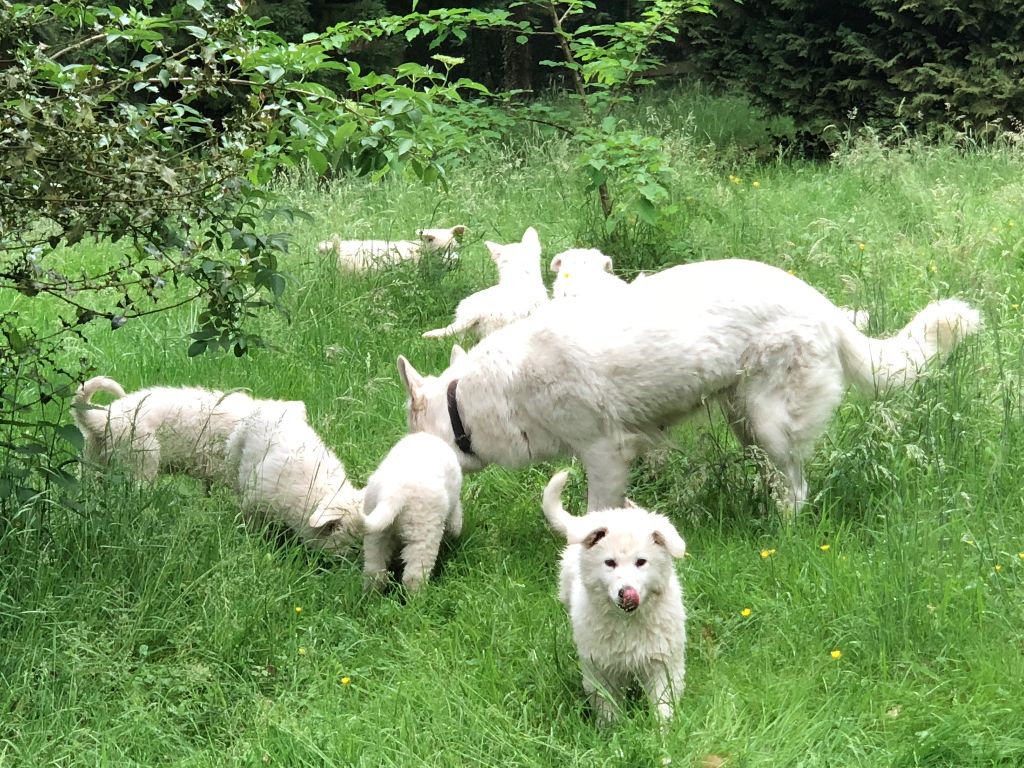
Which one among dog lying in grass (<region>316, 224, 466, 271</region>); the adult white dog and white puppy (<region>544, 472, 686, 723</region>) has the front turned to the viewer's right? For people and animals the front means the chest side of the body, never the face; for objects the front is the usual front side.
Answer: the dog lying in grass

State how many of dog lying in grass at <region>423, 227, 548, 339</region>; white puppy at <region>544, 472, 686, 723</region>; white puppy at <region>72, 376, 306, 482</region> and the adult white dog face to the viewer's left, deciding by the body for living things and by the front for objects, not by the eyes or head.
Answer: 1

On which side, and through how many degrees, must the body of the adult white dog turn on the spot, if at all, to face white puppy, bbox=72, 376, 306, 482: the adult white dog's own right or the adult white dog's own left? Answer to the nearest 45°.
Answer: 0° — it already faces it

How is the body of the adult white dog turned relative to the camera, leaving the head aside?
to the viewer's left

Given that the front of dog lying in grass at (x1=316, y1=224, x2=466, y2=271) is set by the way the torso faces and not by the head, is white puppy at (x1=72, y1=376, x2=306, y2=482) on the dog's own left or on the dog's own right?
on the dog's own right

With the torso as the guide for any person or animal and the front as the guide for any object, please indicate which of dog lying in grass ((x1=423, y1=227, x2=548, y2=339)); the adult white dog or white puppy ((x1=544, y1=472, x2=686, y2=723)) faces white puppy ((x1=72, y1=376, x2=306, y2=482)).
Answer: the adult white dog

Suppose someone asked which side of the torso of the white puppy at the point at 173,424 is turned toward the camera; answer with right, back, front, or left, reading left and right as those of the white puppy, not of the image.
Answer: right

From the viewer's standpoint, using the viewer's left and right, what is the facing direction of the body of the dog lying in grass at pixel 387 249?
facing to the right of the viewer

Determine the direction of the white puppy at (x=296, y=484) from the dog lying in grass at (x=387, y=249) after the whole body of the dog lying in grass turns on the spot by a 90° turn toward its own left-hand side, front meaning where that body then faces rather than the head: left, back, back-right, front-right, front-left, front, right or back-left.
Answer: back

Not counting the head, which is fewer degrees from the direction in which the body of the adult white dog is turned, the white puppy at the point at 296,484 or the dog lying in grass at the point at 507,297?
the white puppy

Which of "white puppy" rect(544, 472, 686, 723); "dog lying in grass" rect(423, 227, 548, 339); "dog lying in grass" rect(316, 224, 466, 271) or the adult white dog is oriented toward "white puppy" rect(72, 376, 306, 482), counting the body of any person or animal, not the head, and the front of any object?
the adult white dog

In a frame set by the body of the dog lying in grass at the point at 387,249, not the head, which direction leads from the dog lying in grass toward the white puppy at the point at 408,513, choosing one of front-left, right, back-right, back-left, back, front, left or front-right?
right
